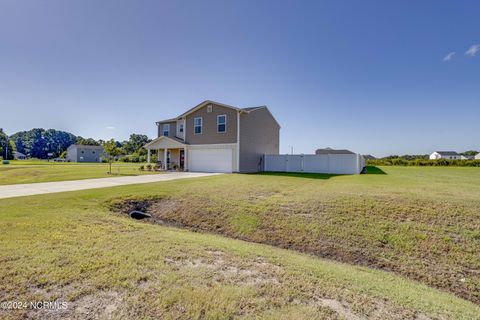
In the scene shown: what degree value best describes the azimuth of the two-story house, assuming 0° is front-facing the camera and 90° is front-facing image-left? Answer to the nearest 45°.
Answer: approximately 45°

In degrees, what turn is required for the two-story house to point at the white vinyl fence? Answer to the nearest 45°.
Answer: approximately 135° to its left
